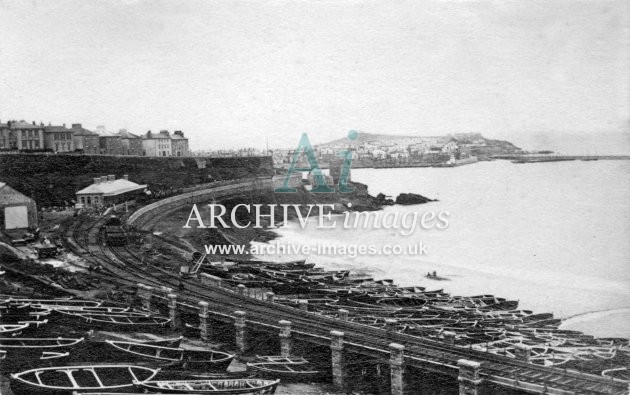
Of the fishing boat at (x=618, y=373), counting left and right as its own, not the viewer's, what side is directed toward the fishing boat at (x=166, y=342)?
front

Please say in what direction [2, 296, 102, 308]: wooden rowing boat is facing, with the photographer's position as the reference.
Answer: facing to the left of the viewer

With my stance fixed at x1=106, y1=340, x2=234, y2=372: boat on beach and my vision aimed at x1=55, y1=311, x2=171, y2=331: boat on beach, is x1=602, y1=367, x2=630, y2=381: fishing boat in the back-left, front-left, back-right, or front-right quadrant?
back-right

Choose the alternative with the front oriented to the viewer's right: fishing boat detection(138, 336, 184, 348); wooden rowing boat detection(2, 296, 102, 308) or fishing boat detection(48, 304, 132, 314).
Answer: fishing boat detection(138, 336, 184, 348)

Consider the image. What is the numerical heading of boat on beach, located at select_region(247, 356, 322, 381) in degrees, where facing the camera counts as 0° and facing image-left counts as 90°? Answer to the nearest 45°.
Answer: approximately 90°
